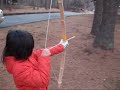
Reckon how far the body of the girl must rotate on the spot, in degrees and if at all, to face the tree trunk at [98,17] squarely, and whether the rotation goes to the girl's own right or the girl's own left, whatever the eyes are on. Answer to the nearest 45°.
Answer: approximately 45° to the girl's own left

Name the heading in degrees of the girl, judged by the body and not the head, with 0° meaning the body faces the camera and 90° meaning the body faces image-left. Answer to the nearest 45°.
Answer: approximately 225°
